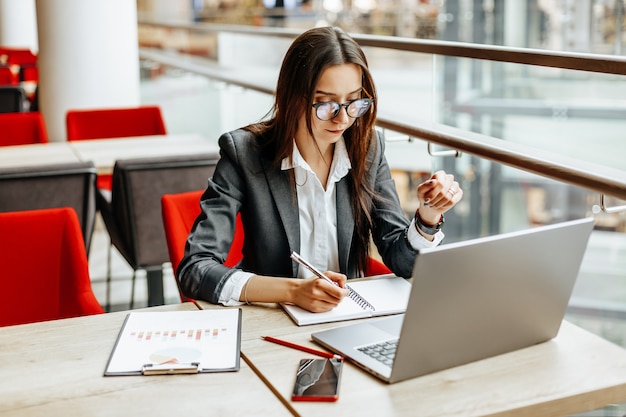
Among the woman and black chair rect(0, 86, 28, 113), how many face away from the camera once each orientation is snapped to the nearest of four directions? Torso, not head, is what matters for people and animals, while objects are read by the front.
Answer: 1

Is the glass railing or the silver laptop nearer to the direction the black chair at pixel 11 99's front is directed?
the glass railing

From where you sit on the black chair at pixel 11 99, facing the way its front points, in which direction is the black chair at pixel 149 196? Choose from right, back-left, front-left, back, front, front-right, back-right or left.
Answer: back

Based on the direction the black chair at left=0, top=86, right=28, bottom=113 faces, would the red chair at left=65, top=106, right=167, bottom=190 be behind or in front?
behind

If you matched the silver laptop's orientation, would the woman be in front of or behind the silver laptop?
in front

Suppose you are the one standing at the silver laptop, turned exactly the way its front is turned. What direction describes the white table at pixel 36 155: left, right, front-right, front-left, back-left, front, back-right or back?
front

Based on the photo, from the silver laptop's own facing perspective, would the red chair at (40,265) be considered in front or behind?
in front

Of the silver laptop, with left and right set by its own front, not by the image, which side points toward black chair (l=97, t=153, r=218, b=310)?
front

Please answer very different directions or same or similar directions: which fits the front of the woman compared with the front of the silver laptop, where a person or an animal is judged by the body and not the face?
very different directions

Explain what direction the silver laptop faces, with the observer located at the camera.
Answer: facing away from the viewer and to the left of the viewer

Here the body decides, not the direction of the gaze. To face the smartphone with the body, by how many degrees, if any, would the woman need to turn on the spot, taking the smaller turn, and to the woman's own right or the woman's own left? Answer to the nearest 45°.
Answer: approximately 45° to the woman's own right

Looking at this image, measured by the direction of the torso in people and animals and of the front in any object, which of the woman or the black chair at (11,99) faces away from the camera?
the black chair

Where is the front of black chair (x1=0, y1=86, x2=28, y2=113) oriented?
away from the camera

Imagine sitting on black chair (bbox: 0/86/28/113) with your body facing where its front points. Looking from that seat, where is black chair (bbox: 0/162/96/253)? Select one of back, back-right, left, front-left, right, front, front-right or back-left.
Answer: back
